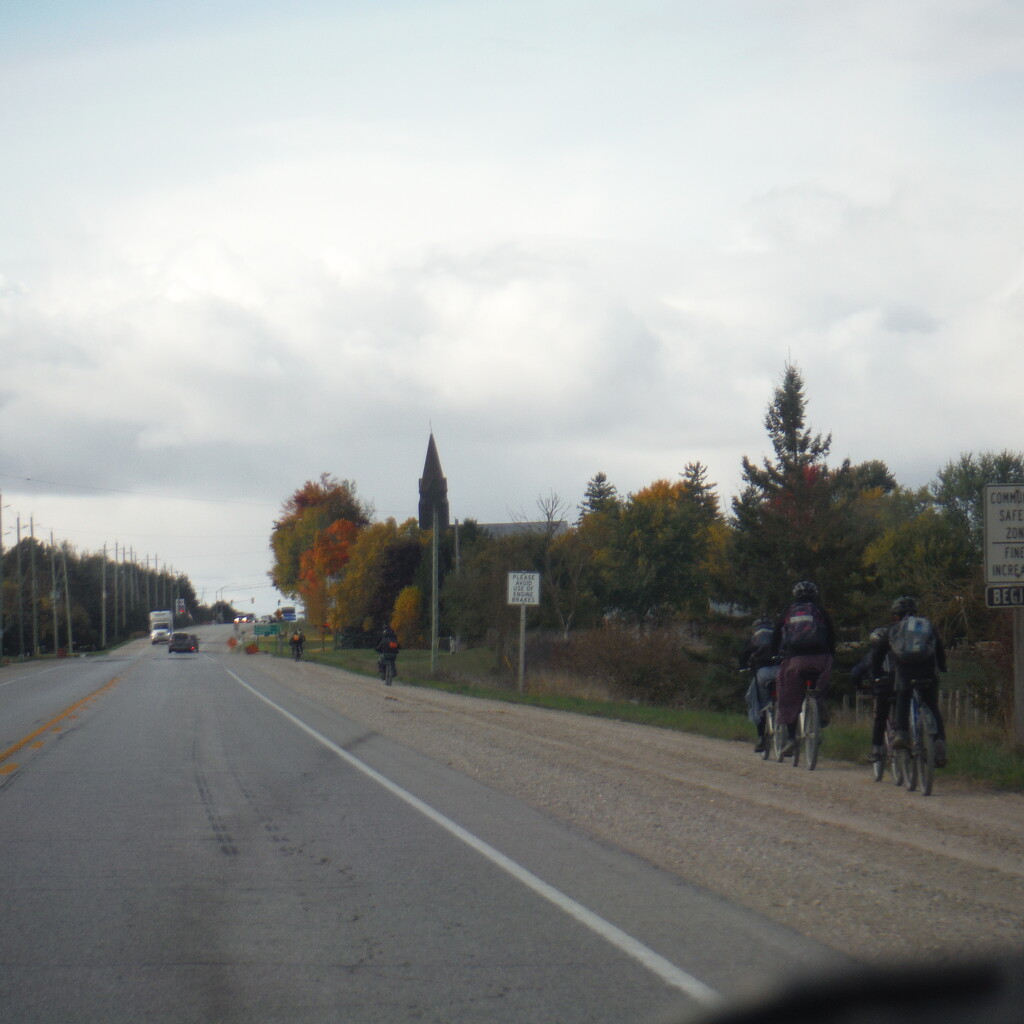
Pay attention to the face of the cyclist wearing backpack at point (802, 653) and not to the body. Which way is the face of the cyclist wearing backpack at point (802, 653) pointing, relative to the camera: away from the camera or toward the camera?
away from the camera

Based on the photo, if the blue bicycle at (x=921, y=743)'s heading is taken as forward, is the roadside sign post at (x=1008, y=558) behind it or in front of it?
in front

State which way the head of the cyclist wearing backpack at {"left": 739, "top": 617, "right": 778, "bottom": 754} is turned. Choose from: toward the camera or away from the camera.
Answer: away from the camera

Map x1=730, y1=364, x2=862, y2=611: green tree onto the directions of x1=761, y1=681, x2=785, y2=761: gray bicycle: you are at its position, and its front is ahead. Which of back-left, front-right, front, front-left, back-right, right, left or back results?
front

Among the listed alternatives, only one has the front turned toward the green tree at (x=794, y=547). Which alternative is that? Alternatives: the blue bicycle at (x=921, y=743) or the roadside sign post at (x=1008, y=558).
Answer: the blue bicycle

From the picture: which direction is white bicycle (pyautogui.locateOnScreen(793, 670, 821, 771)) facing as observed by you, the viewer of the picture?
facing away from the viewer

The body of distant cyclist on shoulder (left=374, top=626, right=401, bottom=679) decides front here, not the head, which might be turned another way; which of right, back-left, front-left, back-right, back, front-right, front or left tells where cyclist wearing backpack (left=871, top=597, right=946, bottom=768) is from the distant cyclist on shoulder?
back

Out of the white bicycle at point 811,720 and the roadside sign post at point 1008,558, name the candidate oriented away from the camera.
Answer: the white bicycle

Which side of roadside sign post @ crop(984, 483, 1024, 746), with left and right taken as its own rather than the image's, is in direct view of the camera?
front

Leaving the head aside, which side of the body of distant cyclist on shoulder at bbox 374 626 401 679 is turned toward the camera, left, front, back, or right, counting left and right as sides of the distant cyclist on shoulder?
back

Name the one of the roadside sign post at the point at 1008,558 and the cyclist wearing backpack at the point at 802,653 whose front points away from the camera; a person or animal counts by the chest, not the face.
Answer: the cyclist wearing backpack

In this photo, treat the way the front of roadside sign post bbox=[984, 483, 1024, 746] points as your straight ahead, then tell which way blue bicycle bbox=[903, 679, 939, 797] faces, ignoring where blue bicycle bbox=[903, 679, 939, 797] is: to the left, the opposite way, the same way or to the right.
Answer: the opposite way

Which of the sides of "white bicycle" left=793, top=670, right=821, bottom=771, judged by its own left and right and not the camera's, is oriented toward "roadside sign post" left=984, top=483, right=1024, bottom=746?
right

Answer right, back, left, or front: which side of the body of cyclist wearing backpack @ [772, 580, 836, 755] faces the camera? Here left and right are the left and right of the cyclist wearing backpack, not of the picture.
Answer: back

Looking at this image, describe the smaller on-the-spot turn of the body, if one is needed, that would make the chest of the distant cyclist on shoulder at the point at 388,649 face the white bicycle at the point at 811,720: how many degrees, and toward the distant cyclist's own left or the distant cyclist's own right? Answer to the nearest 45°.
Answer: approximately 180°

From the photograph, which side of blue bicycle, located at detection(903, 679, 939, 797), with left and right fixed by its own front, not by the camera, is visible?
back

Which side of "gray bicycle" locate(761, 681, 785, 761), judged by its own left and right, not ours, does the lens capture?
back
